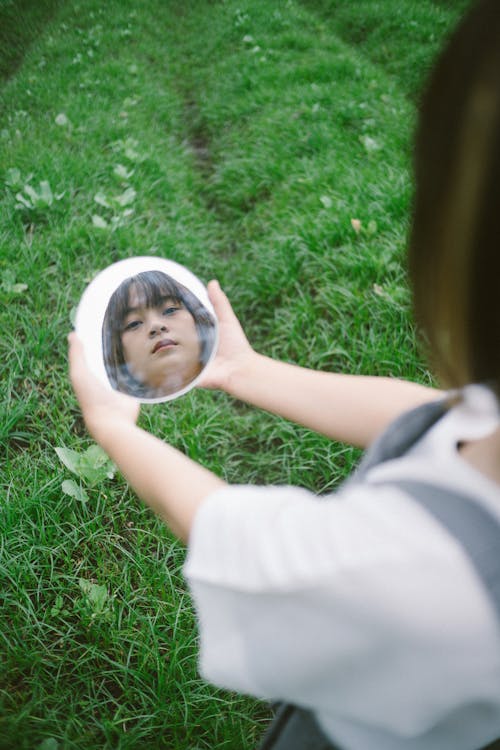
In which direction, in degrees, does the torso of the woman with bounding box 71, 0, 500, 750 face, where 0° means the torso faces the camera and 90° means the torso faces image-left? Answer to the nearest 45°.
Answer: approximately 135°
